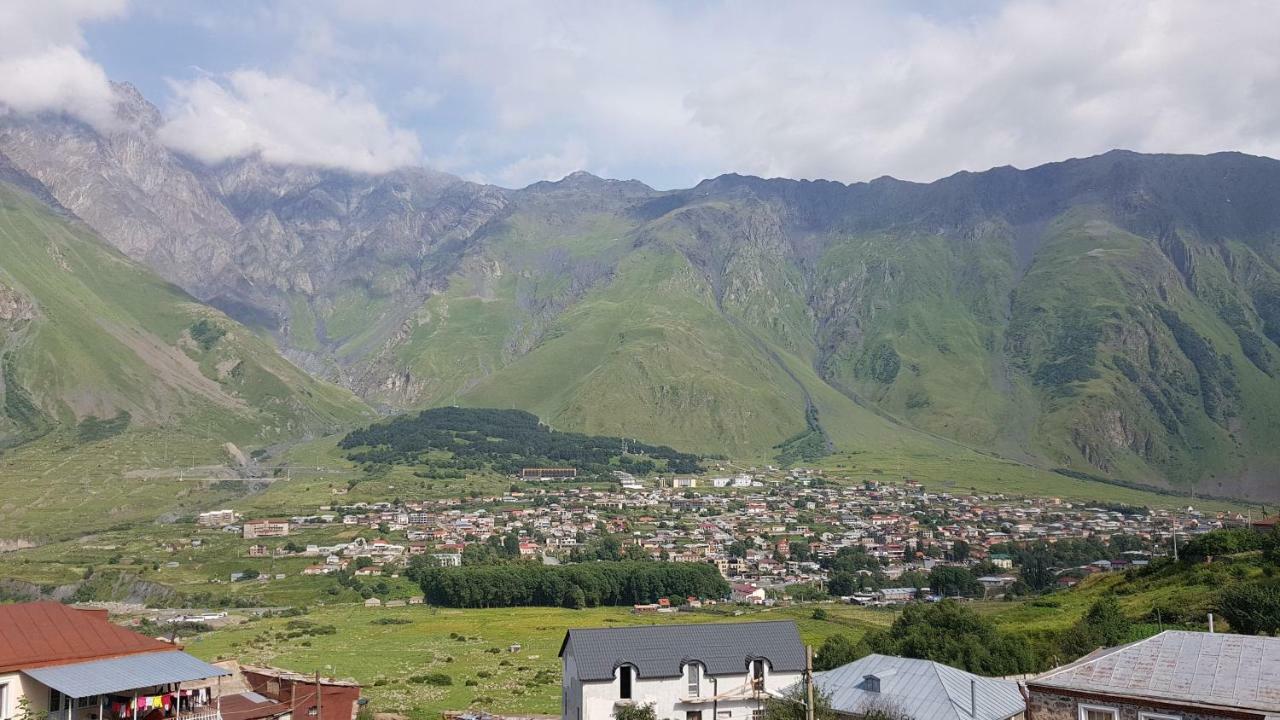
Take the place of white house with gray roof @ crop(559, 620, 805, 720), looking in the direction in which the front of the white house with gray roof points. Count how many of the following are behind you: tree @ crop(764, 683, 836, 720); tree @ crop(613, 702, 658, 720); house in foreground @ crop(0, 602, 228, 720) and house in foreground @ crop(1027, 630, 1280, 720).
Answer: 0

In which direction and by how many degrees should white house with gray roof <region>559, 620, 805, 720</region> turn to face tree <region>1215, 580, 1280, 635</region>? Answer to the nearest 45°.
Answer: approximately 90° to its left

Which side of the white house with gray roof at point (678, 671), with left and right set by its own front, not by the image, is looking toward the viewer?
front

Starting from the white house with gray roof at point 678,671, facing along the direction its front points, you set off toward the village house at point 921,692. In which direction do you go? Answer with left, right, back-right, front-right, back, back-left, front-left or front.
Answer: front-left

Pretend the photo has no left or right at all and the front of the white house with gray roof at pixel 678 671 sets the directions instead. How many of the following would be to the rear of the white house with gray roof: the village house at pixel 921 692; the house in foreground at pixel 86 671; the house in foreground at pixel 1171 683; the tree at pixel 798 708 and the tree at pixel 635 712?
0

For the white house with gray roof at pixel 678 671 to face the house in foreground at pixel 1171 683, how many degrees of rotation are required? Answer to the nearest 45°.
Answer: approximately 45° to its left

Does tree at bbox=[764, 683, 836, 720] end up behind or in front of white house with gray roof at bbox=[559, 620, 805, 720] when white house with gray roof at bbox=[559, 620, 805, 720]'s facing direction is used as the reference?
in front

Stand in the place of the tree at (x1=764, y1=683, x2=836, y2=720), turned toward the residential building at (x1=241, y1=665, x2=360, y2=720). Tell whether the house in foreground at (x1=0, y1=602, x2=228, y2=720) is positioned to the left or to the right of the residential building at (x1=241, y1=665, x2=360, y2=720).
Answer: left

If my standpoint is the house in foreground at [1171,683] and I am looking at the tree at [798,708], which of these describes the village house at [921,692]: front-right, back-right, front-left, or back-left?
front-right

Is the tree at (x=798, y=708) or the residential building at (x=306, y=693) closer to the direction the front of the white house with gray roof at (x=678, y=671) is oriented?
the tree

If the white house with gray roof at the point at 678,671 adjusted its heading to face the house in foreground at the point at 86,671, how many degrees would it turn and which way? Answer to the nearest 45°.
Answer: approximately 45° to its right

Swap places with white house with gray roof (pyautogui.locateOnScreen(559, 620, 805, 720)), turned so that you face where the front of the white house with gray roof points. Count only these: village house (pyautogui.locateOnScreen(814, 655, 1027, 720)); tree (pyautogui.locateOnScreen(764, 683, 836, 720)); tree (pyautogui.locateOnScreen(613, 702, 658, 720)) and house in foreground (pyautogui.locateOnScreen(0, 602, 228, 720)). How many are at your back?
0

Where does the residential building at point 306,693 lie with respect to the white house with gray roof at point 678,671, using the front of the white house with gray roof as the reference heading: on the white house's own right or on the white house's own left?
on the white house's own right

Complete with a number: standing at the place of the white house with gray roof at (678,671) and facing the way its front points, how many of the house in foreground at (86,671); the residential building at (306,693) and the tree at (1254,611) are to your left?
1

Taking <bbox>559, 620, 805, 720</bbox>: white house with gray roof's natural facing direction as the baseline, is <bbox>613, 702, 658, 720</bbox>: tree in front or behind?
in front
